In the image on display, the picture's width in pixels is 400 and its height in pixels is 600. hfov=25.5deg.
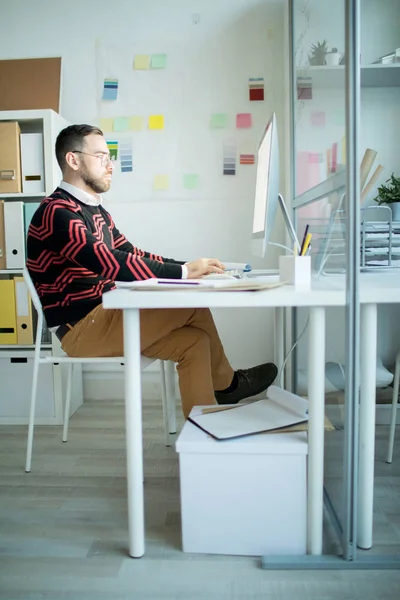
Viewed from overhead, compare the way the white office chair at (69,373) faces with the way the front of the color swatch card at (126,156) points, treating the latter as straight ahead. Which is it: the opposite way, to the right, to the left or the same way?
to the left

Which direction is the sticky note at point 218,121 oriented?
toward the camera

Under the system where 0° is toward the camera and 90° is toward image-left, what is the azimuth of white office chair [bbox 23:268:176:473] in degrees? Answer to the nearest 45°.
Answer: approximately 270°

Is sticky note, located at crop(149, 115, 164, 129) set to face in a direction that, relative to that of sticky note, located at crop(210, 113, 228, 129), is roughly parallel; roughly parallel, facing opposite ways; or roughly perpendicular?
roughly parallel

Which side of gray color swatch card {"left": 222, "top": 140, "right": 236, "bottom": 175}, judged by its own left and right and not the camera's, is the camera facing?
front

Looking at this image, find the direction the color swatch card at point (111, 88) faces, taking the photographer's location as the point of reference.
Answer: facing the viewer

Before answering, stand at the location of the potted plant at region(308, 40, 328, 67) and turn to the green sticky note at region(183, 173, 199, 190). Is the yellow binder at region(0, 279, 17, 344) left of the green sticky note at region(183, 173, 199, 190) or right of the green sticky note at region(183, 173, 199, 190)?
left

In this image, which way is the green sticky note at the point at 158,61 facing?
toward the camera

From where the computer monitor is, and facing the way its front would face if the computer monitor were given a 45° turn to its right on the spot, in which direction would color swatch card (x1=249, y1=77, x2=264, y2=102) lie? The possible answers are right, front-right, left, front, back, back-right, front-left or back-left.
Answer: front-right

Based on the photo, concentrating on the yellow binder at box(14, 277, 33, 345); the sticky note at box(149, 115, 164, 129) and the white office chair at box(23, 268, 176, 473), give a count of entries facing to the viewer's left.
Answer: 0

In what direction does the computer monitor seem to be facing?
to the viewer's left

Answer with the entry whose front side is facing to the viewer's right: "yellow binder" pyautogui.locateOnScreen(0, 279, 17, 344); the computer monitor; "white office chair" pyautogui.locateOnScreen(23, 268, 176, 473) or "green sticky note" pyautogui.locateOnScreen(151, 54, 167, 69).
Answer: the white office chair
